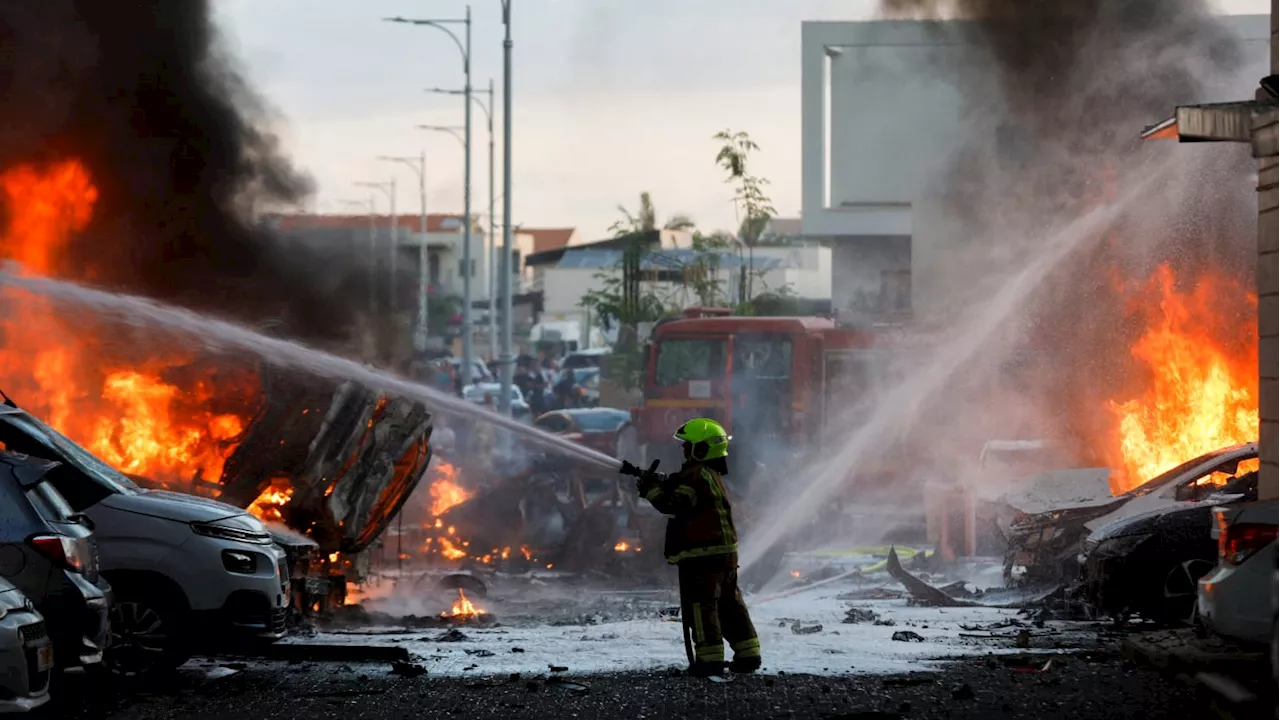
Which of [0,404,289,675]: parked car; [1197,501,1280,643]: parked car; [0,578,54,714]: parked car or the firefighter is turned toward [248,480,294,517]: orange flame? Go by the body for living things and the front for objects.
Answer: the firefighter

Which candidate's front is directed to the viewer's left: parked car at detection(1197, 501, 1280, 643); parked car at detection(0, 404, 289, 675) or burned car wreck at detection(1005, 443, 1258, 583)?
the burned car wreck

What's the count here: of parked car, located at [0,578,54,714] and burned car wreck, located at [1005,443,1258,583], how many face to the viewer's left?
1

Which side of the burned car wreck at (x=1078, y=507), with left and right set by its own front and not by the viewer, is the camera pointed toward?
left

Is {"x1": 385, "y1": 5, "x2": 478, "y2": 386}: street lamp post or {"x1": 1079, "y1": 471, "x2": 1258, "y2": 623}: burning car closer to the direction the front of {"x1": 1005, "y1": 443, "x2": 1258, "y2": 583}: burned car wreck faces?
the street lamp post

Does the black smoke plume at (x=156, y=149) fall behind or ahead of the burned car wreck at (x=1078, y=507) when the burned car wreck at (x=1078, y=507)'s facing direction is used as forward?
ahead

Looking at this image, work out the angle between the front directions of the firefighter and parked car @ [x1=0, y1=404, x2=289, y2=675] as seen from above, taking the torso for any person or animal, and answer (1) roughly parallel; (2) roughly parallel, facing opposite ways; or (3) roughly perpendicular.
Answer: roughly parallel, facing opposite ways

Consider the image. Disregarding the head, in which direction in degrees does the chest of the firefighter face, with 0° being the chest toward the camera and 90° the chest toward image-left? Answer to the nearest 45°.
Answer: approximately 135°

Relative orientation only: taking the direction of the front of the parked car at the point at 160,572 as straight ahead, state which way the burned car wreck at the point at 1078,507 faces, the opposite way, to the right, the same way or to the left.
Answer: the opposite way

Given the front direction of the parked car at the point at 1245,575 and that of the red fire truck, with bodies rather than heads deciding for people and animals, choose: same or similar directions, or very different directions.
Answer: very different directions

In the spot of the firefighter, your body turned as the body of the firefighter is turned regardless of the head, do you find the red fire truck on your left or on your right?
on your right

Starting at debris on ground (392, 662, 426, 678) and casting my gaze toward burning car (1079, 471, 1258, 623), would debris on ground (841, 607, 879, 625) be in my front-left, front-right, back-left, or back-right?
front-left
